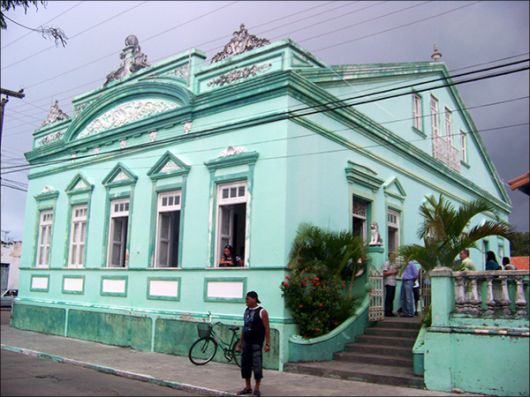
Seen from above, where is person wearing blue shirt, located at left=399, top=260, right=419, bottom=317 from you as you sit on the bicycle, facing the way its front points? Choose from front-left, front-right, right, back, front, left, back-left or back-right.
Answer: back

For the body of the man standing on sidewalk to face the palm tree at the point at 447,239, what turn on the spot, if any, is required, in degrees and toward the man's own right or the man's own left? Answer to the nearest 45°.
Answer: approximately 135° to the man's own left

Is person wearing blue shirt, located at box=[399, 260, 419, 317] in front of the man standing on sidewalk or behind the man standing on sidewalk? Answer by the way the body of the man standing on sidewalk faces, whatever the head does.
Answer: behind

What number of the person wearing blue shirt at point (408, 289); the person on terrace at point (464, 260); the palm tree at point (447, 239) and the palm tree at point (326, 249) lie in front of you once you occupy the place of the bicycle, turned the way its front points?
0

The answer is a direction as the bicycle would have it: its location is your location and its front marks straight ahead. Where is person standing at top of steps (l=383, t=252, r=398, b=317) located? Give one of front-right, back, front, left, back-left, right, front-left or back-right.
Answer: back

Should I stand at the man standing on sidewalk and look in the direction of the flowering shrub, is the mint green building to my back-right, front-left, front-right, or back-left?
front-left

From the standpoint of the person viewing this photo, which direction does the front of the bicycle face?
facing to the left of the viewer

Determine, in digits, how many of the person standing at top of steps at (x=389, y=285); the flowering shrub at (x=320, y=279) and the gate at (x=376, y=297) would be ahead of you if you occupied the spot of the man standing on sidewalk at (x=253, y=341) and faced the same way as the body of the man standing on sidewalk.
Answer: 0

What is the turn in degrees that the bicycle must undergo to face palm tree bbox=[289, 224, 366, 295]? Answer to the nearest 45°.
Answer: approximately 180°

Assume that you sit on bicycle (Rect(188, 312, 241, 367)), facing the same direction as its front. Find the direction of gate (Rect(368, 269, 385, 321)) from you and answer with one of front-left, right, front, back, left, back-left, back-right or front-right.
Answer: back

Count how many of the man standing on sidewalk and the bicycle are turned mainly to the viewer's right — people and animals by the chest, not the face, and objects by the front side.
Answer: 0

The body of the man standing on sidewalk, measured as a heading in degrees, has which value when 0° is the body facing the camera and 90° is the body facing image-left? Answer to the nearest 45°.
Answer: approximately 45°

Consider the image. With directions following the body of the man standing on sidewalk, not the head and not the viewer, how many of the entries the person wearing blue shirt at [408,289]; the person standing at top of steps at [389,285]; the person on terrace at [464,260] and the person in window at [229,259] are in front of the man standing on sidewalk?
0

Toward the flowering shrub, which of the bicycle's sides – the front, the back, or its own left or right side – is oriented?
back
